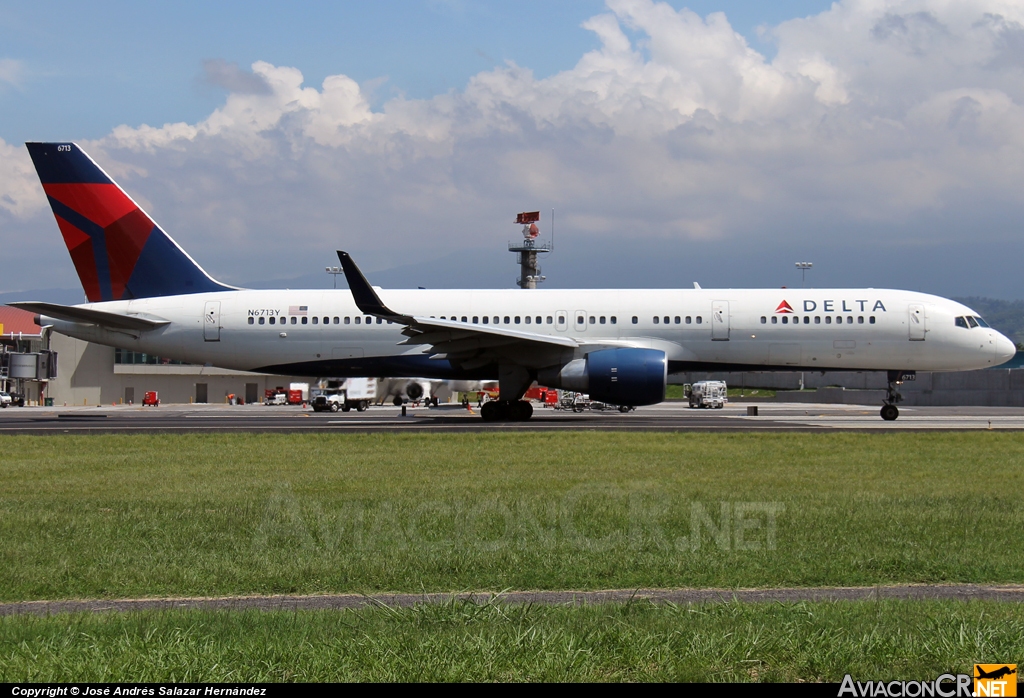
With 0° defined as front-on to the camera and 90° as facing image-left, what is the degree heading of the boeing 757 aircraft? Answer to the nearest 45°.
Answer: approximately 270°
